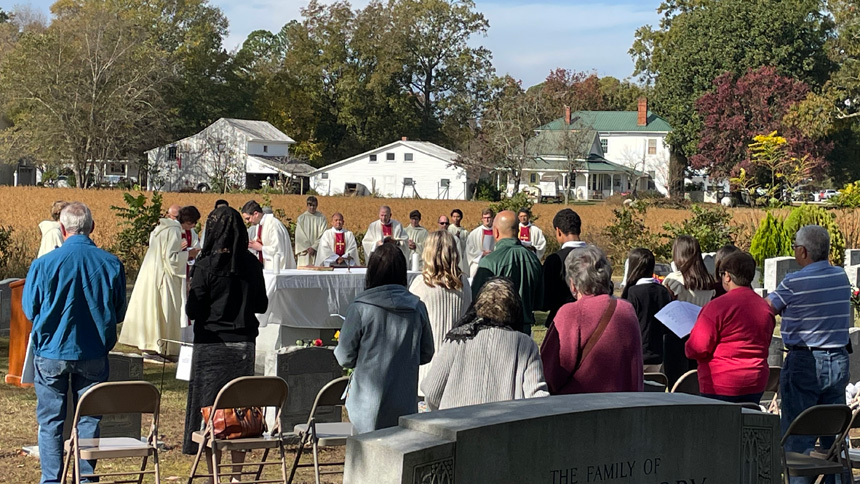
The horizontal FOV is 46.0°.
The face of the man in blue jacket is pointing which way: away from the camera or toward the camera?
away from the camera

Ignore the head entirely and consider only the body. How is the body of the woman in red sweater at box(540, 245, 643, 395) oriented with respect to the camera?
away from the camera

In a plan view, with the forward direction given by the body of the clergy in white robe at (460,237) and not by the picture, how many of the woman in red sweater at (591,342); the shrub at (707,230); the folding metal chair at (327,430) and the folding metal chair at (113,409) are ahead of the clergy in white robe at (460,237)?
3

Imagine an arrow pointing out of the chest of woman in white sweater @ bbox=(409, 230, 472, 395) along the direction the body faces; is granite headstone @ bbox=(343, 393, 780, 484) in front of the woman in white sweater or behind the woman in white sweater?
behind

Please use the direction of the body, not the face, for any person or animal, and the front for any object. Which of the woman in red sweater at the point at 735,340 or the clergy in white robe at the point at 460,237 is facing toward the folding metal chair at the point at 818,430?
the clergy in white robe

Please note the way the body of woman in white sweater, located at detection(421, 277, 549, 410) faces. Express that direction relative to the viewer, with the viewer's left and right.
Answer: facing away from the viewer

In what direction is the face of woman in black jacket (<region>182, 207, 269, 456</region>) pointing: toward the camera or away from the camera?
away from the camera

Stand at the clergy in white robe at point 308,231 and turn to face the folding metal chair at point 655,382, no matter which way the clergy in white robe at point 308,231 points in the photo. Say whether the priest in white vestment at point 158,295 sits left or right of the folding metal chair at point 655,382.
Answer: right

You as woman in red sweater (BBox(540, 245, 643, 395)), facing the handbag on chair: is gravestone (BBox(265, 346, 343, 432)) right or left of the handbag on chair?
right

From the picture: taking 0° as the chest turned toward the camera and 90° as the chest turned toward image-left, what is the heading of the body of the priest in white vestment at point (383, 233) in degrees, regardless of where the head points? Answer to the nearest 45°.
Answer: approximately 0°

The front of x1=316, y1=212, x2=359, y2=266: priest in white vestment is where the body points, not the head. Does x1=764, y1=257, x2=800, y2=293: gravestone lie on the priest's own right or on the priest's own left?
on the priest's own left

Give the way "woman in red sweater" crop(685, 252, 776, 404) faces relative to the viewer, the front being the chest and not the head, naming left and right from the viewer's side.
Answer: facing away from the viewer and to the left of the viewer
